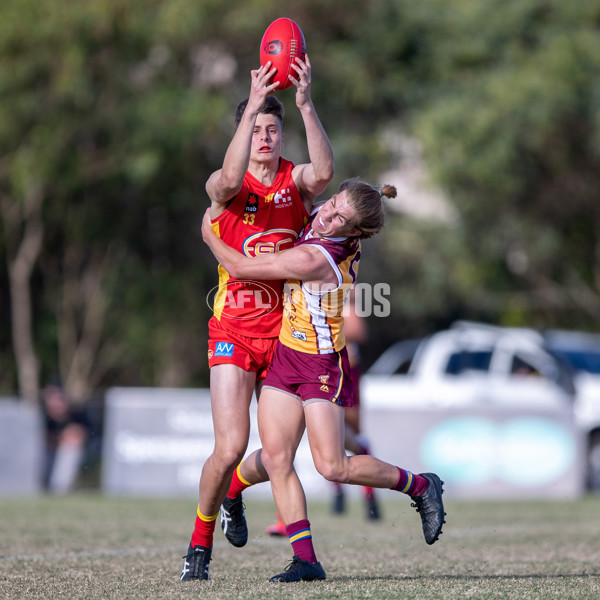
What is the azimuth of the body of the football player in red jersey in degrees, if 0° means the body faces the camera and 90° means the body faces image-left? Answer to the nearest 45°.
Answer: approximately 0°

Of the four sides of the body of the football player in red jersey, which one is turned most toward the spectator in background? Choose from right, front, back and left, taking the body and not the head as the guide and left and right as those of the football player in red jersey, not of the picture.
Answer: back
